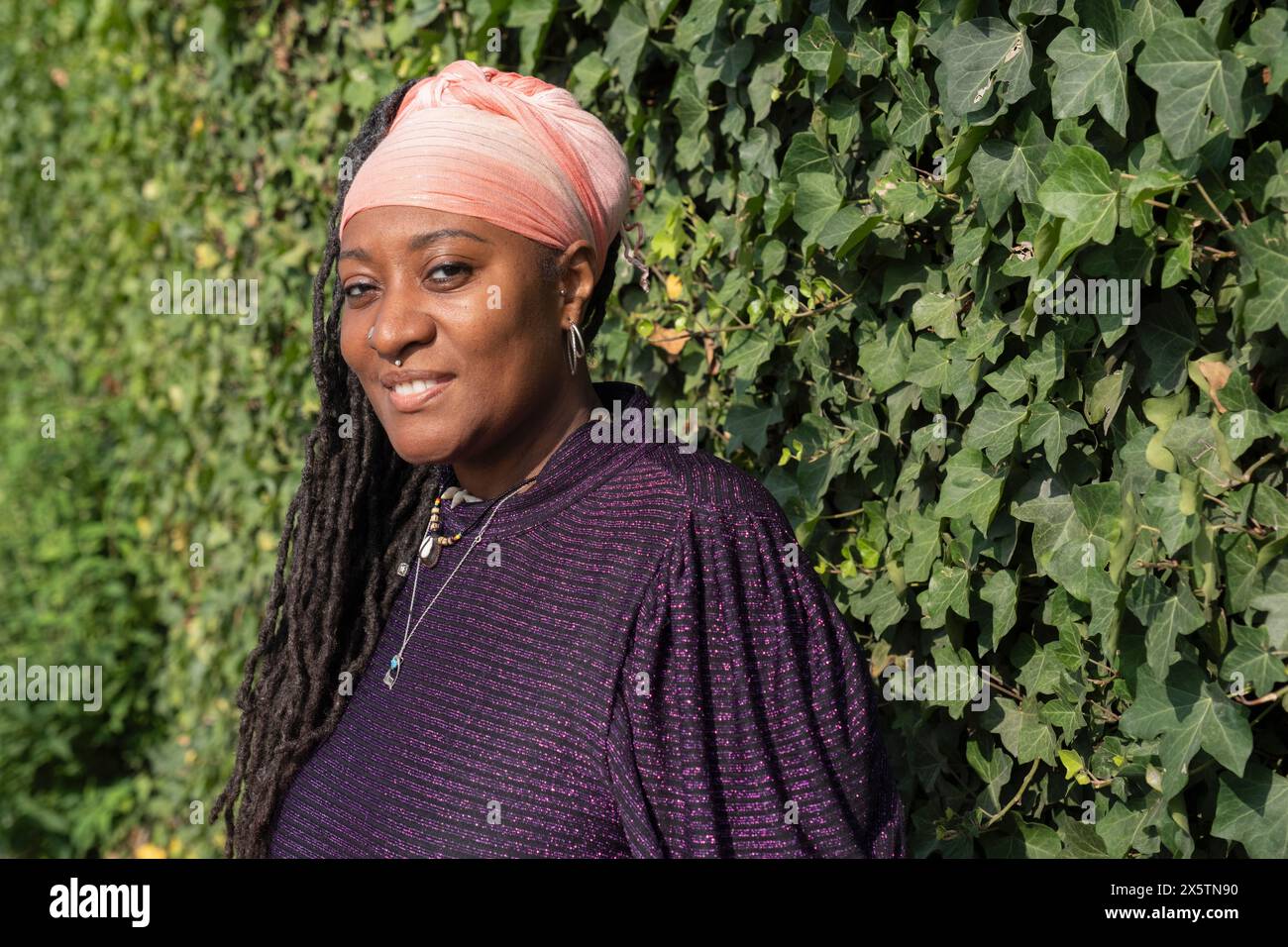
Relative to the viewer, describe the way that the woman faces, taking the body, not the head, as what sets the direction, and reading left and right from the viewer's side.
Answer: facing the viewer and to the left of the viewer

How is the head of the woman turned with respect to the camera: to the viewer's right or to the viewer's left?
to the viewer's left
